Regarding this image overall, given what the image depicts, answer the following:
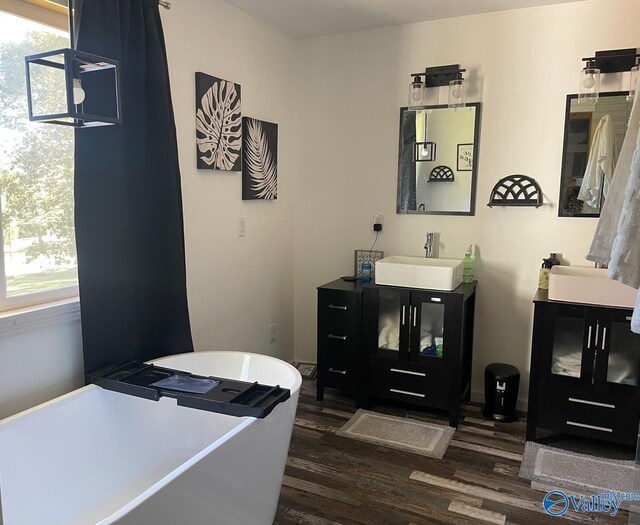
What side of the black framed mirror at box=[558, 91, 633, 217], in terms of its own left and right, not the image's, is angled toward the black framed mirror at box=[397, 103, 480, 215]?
right

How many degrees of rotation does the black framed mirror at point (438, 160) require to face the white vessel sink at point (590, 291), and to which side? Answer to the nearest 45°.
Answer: approximately 45° to its left

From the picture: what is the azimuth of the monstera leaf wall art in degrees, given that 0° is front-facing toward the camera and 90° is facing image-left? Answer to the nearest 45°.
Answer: approximately 315°

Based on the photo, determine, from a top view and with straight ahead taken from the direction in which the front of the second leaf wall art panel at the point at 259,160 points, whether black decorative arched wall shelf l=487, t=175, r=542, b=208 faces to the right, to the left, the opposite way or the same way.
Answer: to the right

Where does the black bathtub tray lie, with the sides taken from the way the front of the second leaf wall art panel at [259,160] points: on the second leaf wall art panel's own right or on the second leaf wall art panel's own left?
on the second leaf wall art panel's own right
